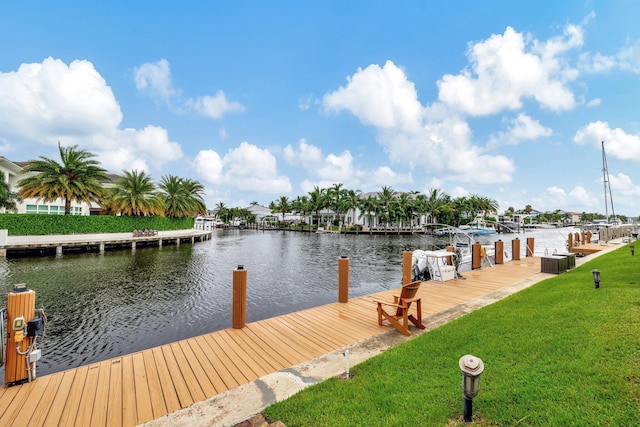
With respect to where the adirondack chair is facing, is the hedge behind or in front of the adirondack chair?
in front

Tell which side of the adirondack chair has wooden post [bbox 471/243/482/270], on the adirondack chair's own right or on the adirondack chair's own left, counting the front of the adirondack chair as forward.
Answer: on the adirondack chair's own right

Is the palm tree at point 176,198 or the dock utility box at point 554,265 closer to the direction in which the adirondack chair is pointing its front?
the palm tree

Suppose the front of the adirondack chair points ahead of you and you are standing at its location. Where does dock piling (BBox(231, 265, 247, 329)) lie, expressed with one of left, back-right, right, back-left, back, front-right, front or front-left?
front-left

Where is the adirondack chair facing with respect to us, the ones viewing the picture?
facing away from the viewer and to the left of the viewer

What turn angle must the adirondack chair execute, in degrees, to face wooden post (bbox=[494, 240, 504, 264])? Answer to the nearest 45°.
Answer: approximately 90° to its right

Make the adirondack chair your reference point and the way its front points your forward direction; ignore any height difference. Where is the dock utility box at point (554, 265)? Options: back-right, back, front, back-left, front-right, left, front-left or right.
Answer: right

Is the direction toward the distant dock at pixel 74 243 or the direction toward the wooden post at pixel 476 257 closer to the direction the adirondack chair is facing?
the distant dock

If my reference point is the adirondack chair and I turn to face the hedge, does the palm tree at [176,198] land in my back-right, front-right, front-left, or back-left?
front-right

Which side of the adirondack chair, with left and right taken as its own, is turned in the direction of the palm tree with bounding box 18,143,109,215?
front

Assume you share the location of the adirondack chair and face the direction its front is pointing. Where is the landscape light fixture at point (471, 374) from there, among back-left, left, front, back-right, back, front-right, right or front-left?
back-left

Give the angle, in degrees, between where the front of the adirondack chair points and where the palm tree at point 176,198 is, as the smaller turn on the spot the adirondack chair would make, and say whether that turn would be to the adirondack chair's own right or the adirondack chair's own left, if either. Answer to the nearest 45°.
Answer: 0° — it already faces it

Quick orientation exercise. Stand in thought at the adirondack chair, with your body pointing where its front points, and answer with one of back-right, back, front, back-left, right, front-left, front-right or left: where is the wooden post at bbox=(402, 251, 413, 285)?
front-right

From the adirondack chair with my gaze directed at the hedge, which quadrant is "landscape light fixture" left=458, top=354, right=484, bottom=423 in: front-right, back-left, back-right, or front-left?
back-left

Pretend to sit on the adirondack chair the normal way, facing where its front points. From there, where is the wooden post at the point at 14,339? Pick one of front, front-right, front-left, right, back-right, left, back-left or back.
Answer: left
